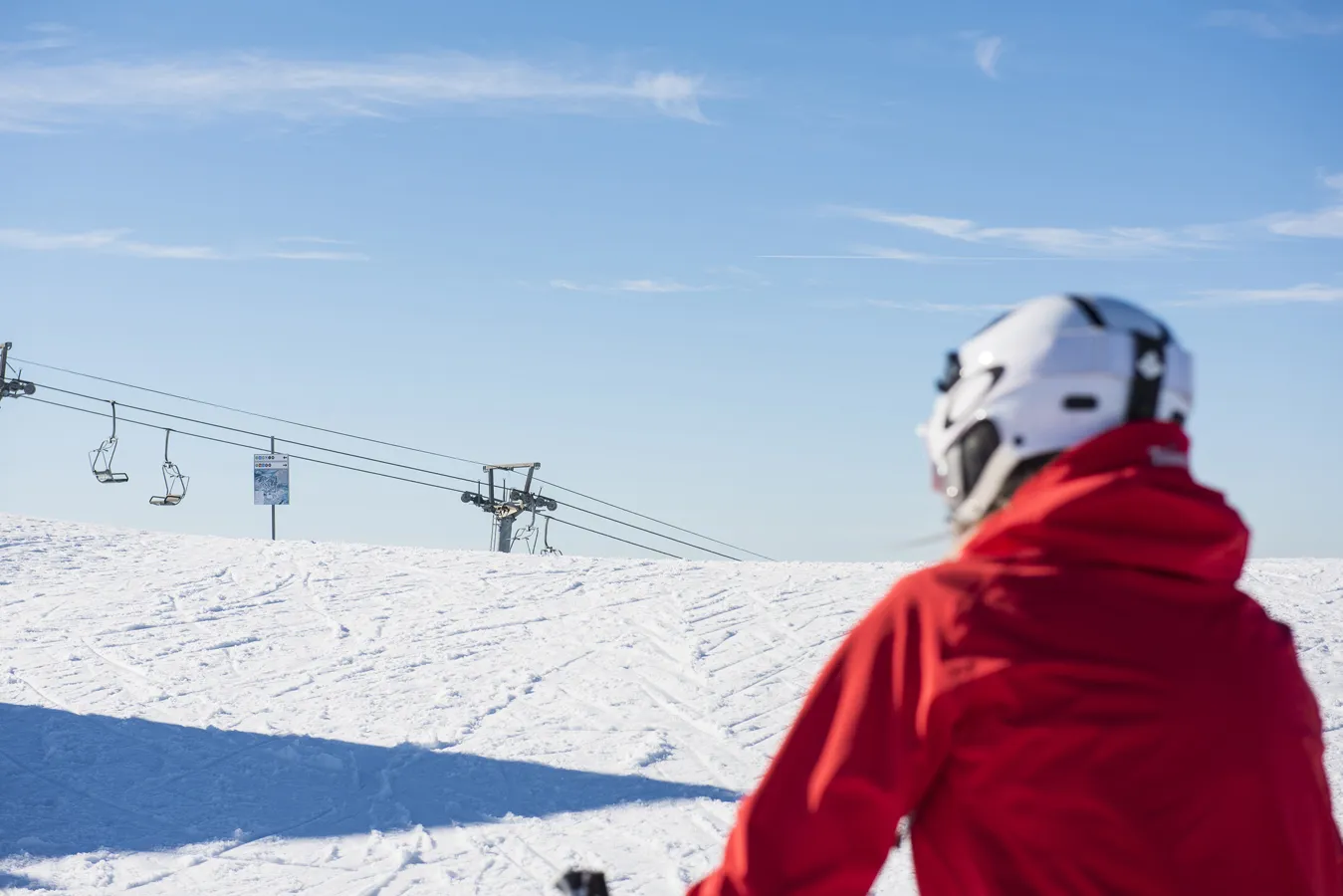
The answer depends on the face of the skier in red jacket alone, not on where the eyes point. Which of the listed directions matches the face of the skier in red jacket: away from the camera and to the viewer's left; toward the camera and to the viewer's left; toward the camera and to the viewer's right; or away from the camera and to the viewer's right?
away from the camera and to the viewer's left

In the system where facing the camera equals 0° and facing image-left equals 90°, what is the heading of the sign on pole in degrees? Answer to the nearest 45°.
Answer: approximately 0°

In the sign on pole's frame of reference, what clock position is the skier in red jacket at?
The skier in red jacket is roughly at 12 o'clock from the sign on pole.
